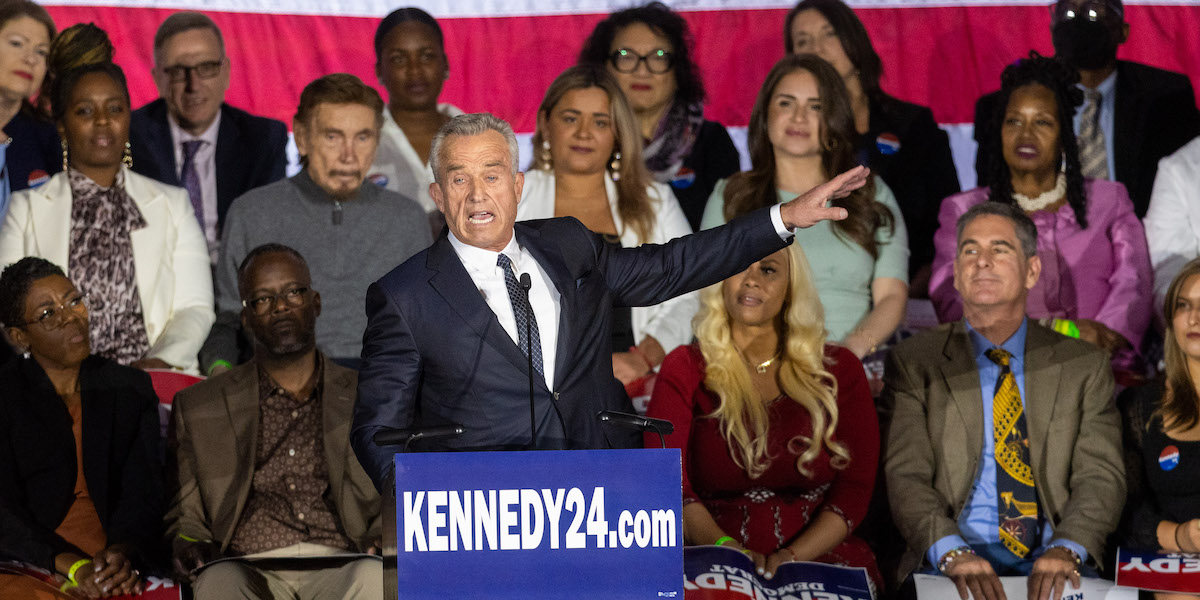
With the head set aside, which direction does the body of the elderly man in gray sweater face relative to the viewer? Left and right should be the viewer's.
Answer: facing the viewer

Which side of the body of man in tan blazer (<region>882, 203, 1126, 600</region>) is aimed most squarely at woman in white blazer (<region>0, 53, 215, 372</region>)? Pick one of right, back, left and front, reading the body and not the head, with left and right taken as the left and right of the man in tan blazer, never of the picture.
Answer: right

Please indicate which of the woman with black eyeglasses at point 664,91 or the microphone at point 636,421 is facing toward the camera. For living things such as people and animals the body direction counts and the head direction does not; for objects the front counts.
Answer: the woman with black eyeglasses

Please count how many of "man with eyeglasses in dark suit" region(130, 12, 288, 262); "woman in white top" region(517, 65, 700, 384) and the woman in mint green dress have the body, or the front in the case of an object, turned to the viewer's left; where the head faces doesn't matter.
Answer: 0

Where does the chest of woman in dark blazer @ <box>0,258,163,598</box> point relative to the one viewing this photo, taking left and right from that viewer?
facing the viewer and to the right of the viewer

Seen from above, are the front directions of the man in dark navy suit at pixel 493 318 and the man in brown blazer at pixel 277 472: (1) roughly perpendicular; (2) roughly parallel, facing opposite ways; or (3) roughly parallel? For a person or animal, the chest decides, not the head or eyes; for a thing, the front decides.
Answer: roughly parallel

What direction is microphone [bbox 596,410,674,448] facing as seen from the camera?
to the viewer's left

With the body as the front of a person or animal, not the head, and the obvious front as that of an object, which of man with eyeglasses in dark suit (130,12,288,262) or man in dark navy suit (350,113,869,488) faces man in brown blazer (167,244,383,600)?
the man with eyeglasses in dark suit

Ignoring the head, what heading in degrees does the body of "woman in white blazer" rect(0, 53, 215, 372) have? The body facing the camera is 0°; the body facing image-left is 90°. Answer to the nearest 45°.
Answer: approximately 0°

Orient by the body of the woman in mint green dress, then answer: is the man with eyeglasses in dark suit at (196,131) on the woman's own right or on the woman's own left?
on the woman's own right

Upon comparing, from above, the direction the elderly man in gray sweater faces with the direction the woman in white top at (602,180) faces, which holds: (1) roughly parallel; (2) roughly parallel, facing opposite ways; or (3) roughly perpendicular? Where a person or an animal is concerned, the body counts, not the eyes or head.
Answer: roughly parallel

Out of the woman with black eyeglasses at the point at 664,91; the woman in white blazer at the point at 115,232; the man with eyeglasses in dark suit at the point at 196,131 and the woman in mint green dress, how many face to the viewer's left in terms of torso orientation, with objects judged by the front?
0

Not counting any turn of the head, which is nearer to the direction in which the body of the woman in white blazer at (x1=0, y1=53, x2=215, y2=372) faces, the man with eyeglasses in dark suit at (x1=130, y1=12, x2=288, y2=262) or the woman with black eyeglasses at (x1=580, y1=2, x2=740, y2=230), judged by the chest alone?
the woman with black eyeglasses

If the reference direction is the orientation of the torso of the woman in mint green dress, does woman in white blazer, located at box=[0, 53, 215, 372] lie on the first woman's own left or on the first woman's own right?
on the first woman's own right

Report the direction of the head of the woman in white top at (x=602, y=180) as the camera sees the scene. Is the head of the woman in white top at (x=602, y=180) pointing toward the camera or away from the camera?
toward the camera

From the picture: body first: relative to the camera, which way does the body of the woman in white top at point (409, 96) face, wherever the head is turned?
toward the camera

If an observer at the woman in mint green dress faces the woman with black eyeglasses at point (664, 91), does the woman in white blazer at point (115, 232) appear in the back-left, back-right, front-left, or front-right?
front-left

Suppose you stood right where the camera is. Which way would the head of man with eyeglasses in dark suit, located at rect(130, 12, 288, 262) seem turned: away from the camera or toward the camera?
toward the camera
